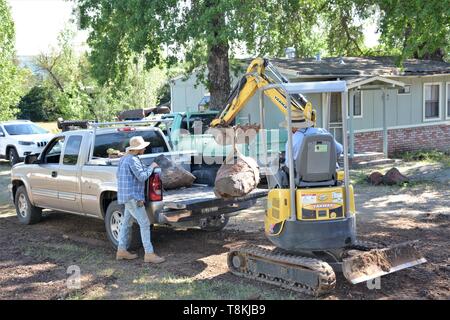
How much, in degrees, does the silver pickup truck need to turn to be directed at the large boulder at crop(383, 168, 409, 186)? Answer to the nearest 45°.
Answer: approximately 90° to its right

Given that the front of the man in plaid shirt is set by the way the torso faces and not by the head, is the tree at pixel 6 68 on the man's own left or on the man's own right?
on the man's own left

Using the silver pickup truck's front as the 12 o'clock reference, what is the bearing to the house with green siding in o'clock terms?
The house with green siding is roughly at 3 o'clock from the silver pickup truck.

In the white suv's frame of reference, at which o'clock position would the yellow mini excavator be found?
The yellow mini excavator is roughly at 1 o'clock from the white suv.

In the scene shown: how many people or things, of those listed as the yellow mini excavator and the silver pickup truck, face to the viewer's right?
0

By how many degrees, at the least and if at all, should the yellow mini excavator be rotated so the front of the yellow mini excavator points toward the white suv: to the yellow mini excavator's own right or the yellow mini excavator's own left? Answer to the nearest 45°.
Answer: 0° — it already faces it

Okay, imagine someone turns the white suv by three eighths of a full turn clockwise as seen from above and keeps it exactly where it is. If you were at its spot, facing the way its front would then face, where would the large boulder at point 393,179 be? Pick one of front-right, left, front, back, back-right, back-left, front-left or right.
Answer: back-left

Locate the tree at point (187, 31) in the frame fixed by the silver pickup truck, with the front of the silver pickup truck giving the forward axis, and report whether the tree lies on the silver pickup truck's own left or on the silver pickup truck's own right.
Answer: on the silver pickup truck's own right

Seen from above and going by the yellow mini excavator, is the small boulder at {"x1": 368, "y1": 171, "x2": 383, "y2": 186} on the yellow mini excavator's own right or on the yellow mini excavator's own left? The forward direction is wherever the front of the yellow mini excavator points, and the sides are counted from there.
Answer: on the yellow mini excavator's own right

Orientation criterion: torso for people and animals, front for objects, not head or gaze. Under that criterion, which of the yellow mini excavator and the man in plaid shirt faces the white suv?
the yellow mini excavator

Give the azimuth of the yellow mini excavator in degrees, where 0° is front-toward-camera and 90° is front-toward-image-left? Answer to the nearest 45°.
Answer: approximately 135°

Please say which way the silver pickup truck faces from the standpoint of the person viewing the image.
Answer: facing away from the viewer and to the left of the viewer

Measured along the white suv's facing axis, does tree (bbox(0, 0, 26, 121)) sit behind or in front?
behind

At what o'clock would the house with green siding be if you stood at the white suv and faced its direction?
The house with green siding is roughly at 11 o'clock from the white suv.

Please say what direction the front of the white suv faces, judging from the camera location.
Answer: facing the viewer and to the right of the viewer
